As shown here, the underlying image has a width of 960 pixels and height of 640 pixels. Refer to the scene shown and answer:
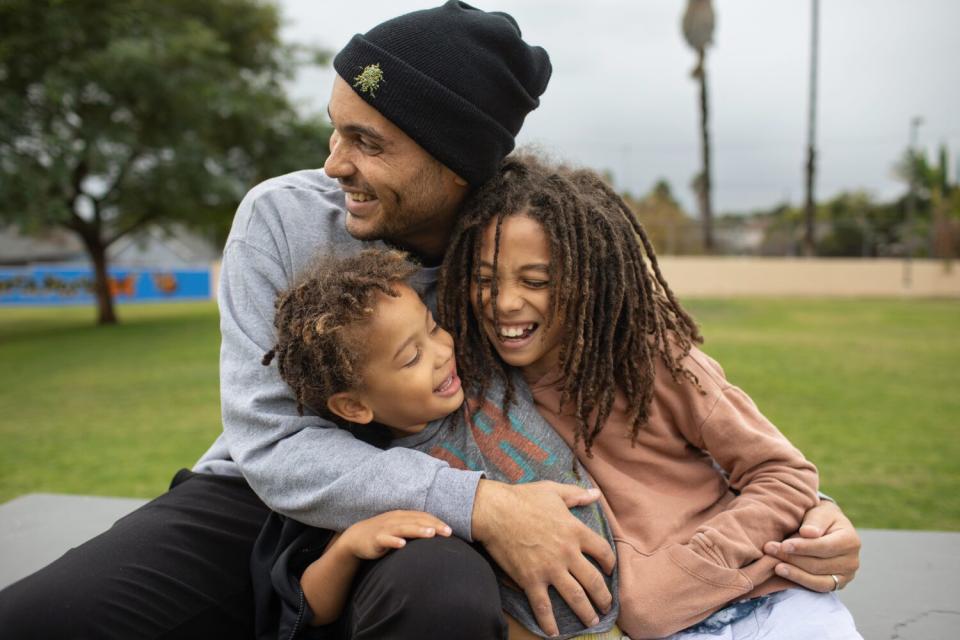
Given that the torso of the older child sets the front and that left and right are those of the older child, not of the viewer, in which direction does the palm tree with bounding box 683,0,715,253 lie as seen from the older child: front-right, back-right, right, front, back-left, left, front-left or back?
back-right

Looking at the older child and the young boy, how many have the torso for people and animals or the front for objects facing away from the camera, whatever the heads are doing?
0

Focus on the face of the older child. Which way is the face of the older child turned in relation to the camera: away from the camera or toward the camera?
toward the camera

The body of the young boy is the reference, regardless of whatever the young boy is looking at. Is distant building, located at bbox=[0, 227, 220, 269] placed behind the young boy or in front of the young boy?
behind

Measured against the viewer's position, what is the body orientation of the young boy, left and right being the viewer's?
facing the viewer and to the right of the viewer

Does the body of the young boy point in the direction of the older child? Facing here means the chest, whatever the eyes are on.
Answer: no

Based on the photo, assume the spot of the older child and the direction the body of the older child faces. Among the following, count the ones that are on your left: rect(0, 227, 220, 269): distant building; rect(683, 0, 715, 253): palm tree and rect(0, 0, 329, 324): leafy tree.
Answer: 0

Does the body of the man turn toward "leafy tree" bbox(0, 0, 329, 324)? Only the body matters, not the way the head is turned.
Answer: no

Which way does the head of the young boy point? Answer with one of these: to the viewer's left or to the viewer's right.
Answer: to the viewer's right

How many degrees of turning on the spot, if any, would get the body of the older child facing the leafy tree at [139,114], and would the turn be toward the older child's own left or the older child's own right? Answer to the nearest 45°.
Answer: approximately 90° to the older child's own right

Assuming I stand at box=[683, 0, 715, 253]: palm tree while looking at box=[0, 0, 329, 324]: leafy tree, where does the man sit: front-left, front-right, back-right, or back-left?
front-left

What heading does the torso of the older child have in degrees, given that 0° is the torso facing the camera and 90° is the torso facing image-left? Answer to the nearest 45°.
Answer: approximately 45°

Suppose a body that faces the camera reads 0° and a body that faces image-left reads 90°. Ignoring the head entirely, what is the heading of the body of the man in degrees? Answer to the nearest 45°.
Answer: approximately 0°
